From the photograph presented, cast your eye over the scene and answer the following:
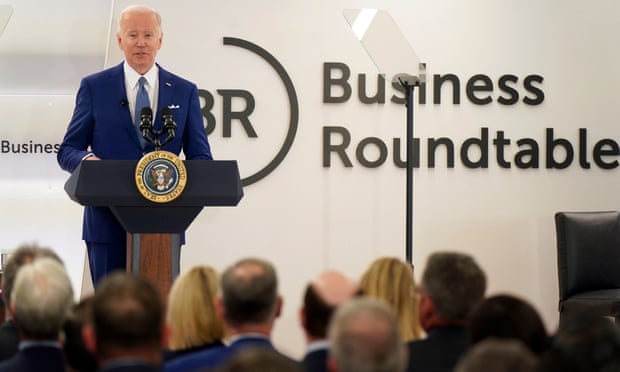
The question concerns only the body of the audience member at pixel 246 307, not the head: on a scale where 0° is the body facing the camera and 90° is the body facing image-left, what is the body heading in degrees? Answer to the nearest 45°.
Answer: approximately 180°

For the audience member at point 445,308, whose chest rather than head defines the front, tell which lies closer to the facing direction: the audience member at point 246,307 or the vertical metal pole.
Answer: the vertical metal pole

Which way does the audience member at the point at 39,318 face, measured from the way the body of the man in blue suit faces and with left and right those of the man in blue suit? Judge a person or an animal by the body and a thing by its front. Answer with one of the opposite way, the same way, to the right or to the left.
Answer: the opposite way

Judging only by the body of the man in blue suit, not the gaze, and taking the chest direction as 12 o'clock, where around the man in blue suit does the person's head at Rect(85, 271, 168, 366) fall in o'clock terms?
The person's head is roughly at 12 o'clock from the man in blue suit.

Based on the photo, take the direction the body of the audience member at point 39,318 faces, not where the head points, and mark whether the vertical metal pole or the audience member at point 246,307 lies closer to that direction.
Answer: the vertical metal pole

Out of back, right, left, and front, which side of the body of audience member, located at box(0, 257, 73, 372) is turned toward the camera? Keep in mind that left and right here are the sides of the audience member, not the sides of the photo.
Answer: back

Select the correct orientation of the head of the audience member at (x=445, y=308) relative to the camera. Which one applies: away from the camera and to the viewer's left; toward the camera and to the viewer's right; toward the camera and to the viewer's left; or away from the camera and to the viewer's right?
away from the camera and to the viewer's left
